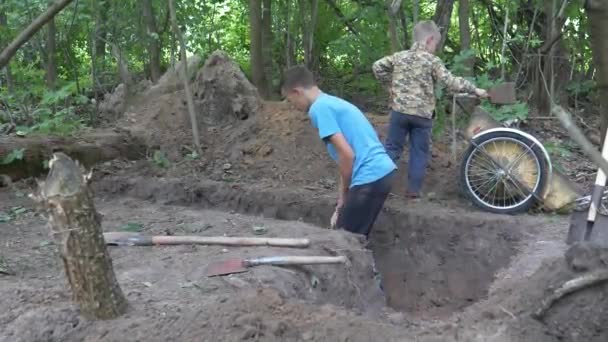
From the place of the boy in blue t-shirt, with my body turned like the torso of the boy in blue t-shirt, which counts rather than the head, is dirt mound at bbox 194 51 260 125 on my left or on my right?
on my right

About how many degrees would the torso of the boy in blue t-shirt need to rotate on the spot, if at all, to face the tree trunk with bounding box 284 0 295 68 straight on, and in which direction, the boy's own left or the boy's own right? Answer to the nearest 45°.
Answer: approximately 90° to the boy's own right

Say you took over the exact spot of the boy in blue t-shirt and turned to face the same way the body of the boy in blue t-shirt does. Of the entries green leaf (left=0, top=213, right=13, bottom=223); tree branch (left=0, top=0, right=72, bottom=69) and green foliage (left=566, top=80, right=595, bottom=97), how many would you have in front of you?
2

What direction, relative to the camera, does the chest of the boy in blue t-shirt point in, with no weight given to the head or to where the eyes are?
to the viewer's left

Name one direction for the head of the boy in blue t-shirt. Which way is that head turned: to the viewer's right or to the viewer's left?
to the viewer's left

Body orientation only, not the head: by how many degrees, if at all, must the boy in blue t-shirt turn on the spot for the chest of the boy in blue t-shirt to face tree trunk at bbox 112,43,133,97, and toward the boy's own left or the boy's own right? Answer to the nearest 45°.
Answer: approximately 45° to the boy's own right

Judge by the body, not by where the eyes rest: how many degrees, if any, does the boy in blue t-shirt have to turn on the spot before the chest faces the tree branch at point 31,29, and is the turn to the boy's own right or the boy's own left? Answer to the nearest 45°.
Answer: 0° — they already face it

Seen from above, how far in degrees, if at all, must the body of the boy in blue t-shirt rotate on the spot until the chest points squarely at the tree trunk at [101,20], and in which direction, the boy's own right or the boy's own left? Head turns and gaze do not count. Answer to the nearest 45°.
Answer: approximately 45° to the boy's own right

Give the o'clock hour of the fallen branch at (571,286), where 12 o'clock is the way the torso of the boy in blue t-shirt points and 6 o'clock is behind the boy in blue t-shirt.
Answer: The fallen branch is roughly at 8 o'clock from the boy in blue t-shirt.

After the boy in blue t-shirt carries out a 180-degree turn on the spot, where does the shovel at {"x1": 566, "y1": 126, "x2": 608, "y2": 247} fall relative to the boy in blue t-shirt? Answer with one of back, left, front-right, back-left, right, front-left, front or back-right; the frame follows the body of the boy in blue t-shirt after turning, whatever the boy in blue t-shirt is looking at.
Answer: front

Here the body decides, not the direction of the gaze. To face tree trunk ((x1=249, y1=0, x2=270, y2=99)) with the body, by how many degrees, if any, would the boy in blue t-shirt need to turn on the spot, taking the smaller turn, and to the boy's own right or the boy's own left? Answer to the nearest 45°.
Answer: approximately 90° to the boy's own right

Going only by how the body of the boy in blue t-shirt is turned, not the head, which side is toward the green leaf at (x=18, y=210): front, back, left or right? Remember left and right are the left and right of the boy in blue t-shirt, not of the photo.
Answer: front

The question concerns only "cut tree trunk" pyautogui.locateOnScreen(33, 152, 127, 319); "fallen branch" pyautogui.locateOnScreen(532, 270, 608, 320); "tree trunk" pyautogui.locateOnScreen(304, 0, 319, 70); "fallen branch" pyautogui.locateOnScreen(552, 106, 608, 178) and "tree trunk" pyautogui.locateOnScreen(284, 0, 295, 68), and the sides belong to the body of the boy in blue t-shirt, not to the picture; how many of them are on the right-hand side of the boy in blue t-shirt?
2
